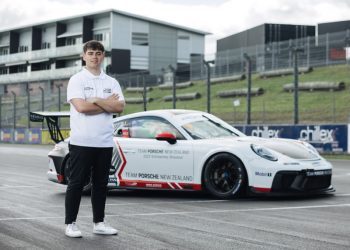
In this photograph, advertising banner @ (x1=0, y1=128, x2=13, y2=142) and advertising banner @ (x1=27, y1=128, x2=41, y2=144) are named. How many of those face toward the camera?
2

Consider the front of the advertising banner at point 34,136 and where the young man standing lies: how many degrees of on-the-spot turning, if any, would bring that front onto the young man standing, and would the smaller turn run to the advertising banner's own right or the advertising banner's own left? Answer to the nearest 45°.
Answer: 0° — it already faces them

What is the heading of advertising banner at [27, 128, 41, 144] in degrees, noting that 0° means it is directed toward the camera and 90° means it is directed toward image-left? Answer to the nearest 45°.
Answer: approximately 0°

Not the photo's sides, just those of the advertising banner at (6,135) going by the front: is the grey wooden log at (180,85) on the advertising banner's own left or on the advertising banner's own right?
on the advertising banner's own left

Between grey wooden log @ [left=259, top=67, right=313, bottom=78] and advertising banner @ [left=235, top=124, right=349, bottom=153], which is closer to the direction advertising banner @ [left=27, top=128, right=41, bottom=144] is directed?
the advertising banner

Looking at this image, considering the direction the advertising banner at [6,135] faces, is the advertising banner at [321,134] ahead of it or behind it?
ahead

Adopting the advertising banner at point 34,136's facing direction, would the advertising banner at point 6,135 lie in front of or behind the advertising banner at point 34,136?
behind

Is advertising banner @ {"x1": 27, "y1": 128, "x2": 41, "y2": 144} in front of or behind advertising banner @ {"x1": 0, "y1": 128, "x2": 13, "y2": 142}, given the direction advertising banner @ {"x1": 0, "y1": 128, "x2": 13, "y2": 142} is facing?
in front

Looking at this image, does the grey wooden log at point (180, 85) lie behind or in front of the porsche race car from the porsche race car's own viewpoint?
behind

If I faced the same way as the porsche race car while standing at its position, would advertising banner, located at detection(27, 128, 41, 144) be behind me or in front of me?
behind
